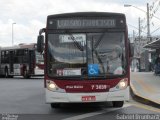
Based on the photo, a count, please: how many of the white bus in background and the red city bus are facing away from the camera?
0

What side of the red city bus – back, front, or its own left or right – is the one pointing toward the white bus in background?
back

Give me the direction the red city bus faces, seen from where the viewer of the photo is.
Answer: facing the viewer
